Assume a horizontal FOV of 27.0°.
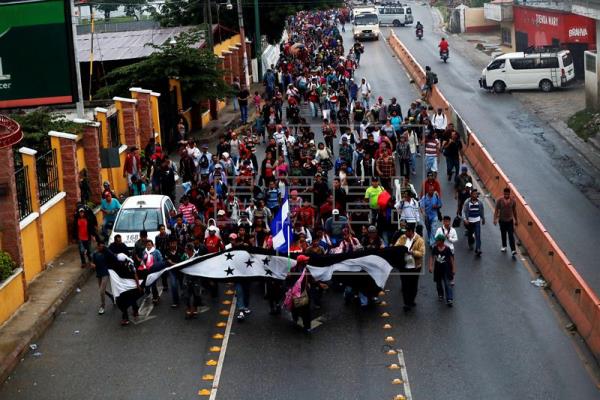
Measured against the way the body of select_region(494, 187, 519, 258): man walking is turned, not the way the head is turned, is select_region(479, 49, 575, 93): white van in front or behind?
behind

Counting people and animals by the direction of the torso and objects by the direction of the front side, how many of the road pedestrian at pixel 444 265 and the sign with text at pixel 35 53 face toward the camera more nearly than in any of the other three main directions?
2

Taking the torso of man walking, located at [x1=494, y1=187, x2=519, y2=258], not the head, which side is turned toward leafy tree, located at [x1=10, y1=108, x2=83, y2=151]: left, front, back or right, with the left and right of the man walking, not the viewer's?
right

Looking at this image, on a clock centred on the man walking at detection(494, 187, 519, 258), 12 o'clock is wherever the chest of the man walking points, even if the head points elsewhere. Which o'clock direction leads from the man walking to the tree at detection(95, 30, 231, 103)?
The tree is roughly at 5 o'clock from the man walking.

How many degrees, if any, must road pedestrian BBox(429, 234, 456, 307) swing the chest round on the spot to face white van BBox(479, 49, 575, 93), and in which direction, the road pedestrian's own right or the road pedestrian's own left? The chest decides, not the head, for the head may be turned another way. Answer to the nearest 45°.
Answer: approximately 180°

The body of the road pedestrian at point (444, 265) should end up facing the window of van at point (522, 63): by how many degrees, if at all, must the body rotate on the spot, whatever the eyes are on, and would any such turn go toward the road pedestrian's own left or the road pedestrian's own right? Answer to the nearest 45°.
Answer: approximately 180°

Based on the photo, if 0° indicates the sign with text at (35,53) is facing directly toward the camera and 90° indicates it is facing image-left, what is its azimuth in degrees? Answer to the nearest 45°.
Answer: approximately 0°
